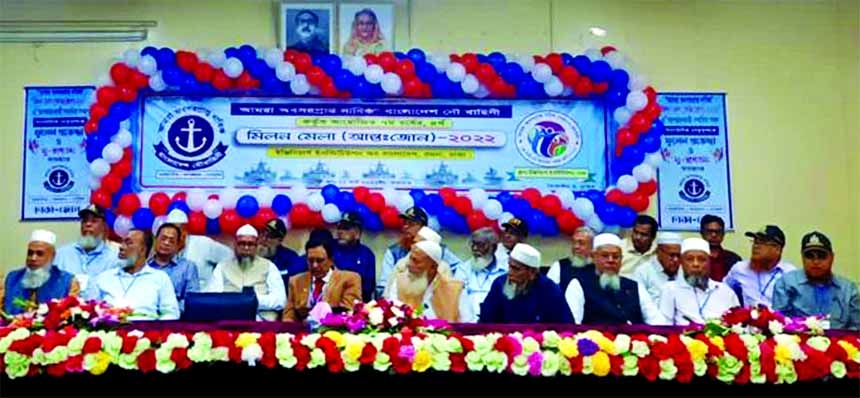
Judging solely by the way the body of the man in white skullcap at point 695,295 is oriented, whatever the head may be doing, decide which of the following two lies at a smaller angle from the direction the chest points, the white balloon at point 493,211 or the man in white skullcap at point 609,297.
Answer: the man in white skullcap

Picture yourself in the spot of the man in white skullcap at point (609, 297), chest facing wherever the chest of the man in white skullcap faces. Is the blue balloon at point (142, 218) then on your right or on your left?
on your right

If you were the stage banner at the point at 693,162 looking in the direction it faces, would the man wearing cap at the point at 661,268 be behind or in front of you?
in front

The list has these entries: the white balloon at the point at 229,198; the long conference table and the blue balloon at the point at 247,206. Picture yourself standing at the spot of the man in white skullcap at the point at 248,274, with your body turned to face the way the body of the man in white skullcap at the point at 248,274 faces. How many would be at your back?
2

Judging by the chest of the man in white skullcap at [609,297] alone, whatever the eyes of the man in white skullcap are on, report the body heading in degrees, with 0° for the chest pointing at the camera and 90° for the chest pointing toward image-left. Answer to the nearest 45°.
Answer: approximately 0°
